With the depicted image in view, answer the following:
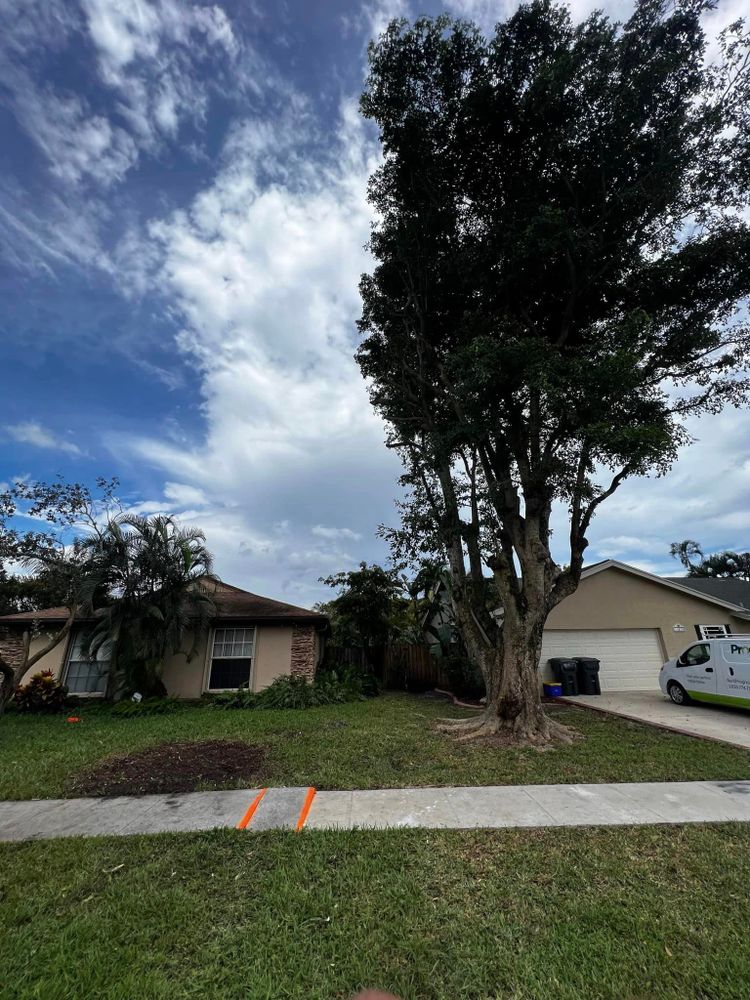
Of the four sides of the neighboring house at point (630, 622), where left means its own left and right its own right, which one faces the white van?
front

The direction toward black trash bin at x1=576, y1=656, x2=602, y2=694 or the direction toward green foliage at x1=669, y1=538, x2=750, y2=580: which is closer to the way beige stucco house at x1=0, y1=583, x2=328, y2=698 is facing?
the black trash bin

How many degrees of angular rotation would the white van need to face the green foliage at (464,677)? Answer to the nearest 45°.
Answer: approximately 45° to its left

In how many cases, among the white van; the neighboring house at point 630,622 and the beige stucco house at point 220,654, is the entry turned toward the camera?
2

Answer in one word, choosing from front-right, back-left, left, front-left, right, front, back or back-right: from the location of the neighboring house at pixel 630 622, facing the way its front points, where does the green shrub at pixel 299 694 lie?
front-right

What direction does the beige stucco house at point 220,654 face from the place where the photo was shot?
facing the viewer

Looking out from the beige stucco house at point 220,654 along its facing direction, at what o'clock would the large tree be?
The large tree is roughly at 11 o'clock from the beige stucco house.

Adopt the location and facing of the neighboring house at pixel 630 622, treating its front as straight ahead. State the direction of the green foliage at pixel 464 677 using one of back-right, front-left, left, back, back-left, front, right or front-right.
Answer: front-right

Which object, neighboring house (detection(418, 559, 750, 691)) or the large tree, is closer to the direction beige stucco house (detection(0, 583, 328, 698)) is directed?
the large tree

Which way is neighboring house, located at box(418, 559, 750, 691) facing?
toward the camera

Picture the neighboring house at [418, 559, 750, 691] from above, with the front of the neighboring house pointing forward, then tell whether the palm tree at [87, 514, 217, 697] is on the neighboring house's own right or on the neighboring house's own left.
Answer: on the neighboring house's own right

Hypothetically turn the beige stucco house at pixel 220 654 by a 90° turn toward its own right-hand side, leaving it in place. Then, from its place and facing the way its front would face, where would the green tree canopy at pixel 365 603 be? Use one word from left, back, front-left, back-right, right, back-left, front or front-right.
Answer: back
